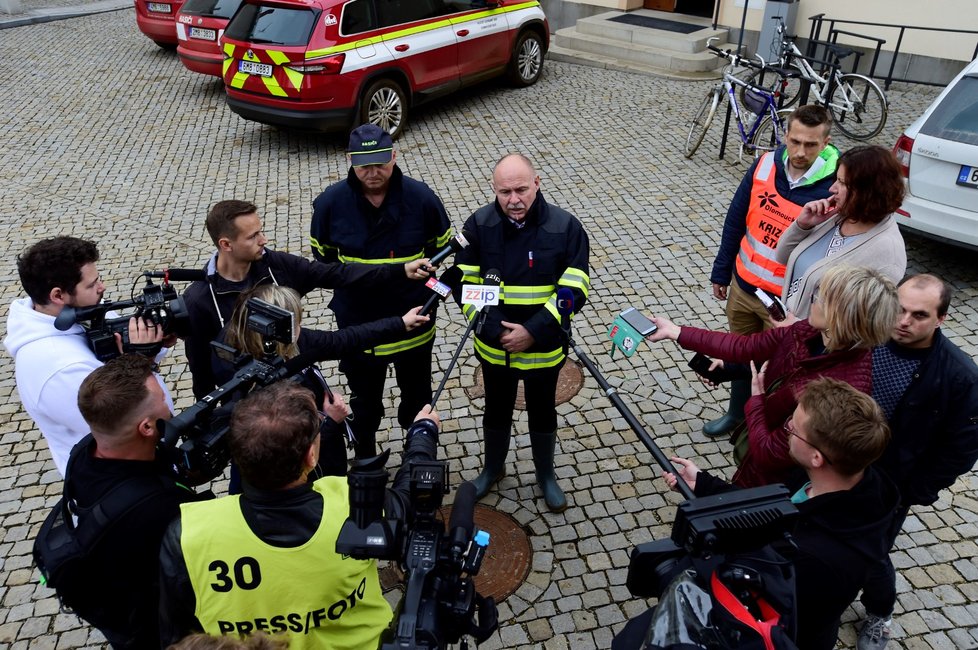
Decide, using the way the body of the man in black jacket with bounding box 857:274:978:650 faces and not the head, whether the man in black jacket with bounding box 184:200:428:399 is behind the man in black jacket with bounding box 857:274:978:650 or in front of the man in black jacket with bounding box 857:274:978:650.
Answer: in front

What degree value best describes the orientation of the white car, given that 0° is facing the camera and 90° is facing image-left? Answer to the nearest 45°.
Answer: approximately 225°

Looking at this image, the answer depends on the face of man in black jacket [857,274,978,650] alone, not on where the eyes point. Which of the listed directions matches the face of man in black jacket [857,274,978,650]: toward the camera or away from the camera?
toward the camera

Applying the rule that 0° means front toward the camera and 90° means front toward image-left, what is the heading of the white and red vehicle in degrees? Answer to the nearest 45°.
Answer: approximately 225°

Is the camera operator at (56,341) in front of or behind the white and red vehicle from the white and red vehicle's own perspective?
behind

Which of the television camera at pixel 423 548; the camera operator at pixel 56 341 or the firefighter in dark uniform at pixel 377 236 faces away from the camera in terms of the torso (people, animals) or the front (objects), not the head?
the television camera

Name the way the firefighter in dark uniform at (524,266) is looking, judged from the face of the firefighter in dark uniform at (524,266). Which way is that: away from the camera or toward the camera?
toward the camera

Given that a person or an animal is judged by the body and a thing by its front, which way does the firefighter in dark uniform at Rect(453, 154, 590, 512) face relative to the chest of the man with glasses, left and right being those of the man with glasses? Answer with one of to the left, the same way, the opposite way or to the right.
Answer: the opposite way

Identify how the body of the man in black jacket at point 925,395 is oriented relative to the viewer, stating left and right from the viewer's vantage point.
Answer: facing the viewer and to the left of the viewer

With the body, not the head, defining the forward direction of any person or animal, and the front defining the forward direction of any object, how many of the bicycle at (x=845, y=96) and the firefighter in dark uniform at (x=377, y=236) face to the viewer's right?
0

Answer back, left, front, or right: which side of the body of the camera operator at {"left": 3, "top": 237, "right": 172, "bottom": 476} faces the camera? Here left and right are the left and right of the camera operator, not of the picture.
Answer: right

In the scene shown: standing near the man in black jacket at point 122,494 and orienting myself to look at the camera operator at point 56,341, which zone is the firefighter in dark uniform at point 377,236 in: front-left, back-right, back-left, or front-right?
front-right

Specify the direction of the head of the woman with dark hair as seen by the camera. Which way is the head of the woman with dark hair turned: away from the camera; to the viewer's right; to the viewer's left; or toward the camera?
to the viewer's left

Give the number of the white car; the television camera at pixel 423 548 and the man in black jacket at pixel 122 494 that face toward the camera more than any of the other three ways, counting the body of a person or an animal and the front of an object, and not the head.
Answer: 0

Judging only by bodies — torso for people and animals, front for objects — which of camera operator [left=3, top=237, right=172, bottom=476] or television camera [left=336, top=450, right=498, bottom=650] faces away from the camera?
the television camera

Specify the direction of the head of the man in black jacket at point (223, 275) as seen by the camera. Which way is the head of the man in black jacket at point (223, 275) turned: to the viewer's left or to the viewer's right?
to the viewer's right

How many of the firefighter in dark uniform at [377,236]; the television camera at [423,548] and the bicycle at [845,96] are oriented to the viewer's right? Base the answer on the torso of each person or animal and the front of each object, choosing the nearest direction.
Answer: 0

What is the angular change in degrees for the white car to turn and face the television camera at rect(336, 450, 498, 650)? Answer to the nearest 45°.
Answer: approximately 135° to its right

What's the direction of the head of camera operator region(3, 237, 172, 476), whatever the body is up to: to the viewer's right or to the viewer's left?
to the viewer's right

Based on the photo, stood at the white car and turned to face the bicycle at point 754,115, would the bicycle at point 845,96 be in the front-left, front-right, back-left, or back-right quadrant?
front-right

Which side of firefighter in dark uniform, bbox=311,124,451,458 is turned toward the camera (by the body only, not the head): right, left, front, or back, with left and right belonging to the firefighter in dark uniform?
front
